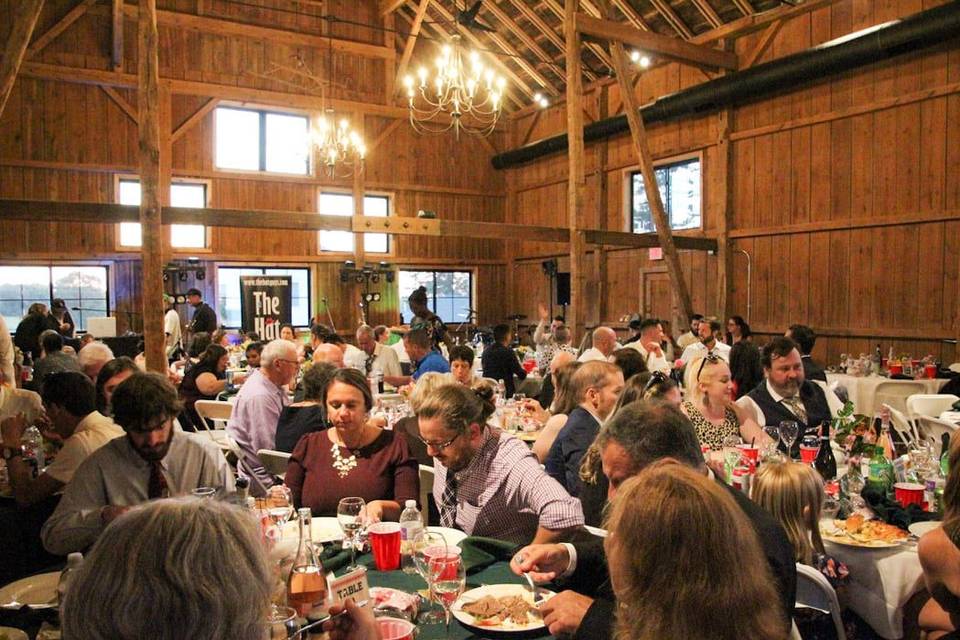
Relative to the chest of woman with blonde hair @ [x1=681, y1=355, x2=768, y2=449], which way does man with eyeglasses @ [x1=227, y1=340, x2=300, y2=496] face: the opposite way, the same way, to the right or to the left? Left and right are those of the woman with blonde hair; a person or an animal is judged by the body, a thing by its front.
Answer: to the left

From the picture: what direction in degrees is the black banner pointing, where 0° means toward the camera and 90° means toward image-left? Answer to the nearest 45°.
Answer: approximately 0°

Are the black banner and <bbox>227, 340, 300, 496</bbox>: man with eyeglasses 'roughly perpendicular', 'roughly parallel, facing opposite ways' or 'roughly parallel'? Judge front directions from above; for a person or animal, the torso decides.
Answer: roughly perpendicular

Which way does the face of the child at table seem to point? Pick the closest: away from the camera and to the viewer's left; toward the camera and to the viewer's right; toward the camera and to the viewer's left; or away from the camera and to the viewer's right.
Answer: away from the camera and to the viewer's right

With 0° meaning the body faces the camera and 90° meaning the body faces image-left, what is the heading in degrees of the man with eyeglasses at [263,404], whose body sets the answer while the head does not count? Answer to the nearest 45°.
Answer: approximately 270°

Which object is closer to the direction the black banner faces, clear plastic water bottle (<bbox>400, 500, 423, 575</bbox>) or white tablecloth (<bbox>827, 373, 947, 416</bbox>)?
the clear plastic water bottle

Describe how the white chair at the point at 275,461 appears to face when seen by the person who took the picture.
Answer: facing away from the viewer and to the right of the viewer
